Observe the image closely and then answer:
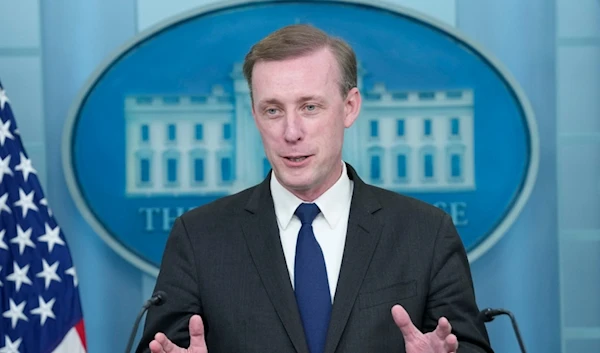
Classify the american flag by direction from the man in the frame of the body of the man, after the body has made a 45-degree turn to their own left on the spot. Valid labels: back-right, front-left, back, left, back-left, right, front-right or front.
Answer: back

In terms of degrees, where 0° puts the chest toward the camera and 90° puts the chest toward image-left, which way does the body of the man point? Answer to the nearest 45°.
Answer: approximately 0°
